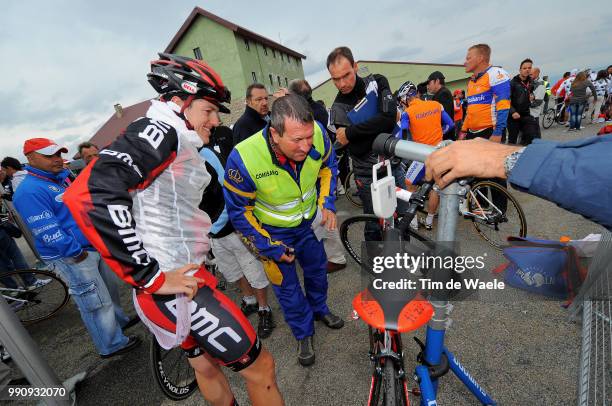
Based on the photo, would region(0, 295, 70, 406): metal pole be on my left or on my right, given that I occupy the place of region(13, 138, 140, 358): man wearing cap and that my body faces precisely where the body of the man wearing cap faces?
on my right

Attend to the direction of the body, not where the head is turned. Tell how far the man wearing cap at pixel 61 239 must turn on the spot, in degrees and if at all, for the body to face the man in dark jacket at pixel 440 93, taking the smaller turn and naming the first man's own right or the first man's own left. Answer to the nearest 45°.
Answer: approximately 45° to the first man's own left

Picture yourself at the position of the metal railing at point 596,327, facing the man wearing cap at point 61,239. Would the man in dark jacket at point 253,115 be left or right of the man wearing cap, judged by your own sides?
right

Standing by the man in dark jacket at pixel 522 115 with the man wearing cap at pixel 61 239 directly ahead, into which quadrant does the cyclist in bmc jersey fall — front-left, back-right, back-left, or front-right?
front-left

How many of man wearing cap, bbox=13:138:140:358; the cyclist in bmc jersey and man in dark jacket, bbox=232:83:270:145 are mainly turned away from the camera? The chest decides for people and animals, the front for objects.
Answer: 0

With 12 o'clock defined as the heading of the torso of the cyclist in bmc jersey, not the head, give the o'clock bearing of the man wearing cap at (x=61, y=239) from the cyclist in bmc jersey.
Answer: The man wearing cap is roughly at 8 o'clock from the cyclist in bmc jersey.

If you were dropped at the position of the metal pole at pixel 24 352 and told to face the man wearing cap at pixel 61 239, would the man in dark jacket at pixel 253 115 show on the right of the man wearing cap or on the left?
right

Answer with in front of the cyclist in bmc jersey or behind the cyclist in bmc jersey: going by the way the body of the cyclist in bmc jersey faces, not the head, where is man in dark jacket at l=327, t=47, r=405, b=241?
in front

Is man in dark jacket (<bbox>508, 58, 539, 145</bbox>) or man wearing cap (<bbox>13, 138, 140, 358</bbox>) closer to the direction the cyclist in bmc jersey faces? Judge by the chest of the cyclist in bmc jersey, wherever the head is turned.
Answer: the man in dark jacket

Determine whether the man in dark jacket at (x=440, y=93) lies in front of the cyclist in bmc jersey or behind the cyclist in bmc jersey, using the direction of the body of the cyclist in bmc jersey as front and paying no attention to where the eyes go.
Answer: in front

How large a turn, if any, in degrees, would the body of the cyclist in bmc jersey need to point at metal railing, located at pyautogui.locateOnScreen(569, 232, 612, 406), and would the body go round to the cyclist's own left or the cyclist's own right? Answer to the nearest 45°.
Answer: approximately 45° to the cyclist's own right

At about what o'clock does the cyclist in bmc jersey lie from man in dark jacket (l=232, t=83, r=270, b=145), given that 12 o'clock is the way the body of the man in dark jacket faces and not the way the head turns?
The cyclist in bmc jersey is roughly at 2 o'clock from the man in dark jacket.

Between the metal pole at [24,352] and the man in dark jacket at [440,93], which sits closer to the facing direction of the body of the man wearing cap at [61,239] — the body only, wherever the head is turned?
the man in dark jacket

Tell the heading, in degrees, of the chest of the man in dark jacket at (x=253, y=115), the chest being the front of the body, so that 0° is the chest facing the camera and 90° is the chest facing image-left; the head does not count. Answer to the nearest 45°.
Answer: approximately 315°

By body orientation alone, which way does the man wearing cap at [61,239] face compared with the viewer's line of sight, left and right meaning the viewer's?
facing the viewer and to the right of the viewer

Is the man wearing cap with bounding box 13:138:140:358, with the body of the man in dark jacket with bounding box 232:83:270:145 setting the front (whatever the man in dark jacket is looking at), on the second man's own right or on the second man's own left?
on the second man's own right

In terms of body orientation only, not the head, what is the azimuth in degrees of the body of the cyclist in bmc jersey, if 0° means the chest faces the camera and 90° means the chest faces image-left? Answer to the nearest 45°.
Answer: approximately 270°

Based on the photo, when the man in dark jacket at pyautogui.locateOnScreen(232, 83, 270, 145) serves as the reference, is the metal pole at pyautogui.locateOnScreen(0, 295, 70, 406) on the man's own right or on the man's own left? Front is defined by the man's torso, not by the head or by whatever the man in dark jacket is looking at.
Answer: on the man's own right
